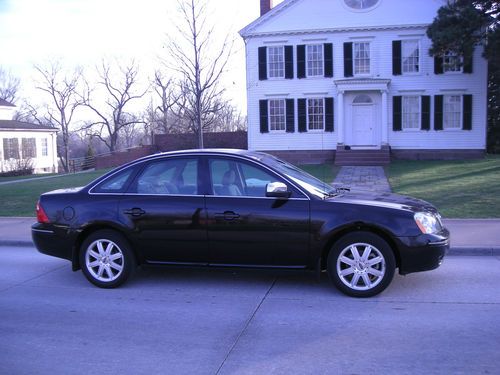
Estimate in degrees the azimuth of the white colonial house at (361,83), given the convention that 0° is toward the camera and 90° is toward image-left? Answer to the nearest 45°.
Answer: approximately 0°

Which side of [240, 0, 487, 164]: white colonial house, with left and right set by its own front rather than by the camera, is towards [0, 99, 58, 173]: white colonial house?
right
